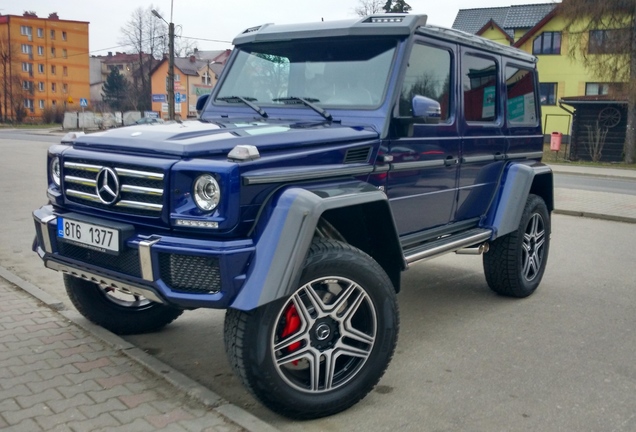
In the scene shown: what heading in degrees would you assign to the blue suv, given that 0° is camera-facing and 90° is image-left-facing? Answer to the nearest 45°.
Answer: approximately 45°

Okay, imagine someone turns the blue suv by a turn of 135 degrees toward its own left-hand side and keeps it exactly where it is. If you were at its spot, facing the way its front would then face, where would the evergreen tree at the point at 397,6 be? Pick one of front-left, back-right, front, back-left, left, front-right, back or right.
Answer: left

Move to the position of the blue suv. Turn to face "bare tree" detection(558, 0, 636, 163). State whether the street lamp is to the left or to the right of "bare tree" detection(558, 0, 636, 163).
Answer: left

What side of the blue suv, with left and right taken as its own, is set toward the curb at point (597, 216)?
back

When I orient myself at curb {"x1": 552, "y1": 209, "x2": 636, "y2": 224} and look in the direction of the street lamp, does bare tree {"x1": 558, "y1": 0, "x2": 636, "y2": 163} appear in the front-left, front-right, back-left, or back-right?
front-right

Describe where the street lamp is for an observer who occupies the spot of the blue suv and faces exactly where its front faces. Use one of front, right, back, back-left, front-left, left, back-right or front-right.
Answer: back-right

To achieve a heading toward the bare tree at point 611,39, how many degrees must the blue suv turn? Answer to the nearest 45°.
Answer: approximately 180°
